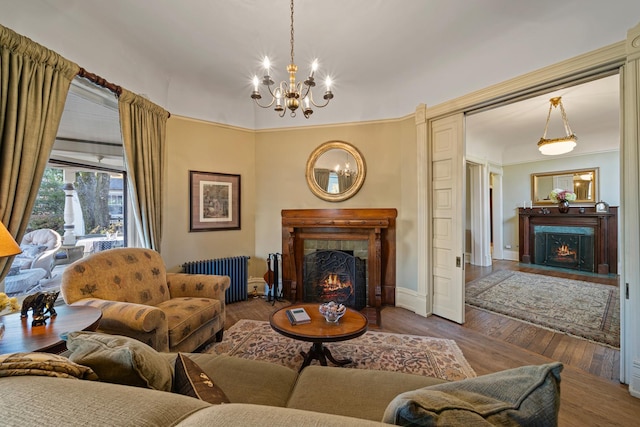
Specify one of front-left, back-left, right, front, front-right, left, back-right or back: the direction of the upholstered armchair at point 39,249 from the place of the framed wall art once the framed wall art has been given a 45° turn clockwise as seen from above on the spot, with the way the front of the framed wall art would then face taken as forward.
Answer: front-right

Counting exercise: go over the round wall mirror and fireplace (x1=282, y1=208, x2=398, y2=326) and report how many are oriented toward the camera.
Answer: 2

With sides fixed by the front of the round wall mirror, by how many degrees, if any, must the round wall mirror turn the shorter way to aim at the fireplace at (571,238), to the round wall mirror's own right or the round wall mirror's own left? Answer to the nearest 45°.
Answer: approximately 135° to the round wall mirror's own left

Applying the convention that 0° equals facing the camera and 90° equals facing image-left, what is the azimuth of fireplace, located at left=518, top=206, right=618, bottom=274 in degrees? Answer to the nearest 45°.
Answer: approximately 45°

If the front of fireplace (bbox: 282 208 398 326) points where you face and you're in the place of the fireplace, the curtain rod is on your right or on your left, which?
on your right
